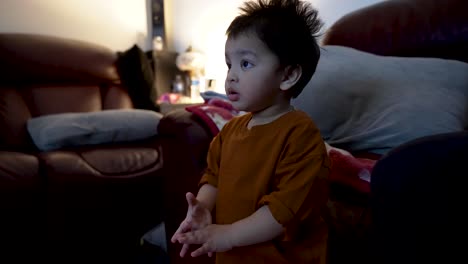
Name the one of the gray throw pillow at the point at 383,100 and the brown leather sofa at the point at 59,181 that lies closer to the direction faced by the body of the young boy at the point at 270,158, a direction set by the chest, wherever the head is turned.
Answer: the brown leather sofa

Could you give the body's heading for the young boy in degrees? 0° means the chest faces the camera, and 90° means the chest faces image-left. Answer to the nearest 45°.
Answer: approximately 45°

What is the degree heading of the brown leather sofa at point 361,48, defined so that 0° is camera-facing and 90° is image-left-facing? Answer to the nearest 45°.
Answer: approximately 45°

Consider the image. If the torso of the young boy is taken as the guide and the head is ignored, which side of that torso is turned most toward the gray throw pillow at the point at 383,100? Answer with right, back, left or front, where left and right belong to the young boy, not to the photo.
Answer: back
